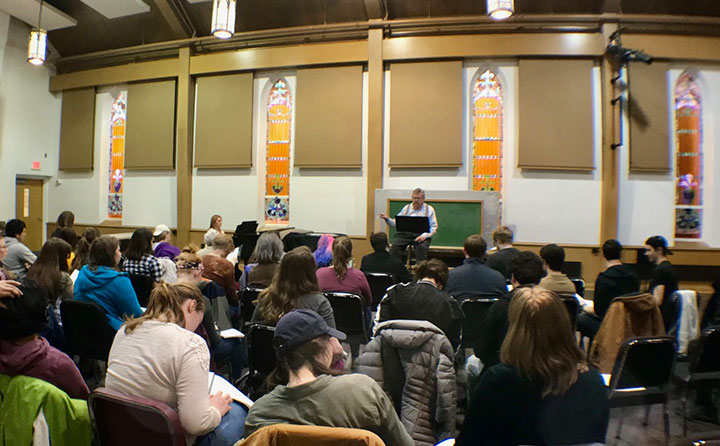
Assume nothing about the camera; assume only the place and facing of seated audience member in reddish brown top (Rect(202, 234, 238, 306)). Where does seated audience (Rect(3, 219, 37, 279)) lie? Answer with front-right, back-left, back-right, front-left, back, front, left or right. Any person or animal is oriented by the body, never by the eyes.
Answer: left

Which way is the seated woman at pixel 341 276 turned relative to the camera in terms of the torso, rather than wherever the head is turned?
away from the camera

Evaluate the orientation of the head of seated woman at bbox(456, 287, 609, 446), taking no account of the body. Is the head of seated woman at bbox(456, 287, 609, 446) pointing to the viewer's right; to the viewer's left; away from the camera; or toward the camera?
away from the camera

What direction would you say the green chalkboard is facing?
toward the camera

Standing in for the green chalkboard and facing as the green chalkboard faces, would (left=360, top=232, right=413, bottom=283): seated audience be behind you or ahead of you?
ahead

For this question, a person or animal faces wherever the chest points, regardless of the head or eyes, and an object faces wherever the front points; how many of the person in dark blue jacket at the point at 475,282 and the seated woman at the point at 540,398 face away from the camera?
2

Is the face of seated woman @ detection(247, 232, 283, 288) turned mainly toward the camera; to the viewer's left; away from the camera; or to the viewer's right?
away from the camera

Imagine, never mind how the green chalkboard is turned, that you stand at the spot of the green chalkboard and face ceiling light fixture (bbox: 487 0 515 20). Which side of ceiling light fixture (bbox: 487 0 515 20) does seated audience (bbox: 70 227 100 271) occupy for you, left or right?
right

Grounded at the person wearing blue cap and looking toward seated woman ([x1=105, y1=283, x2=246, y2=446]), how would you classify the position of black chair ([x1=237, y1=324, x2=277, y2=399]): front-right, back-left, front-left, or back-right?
front-right

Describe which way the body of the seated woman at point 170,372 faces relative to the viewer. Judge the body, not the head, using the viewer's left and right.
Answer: facing away from the viewer and to the right of the viewer

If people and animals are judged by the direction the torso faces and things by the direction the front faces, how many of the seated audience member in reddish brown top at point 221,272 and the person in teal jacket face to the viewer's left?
0

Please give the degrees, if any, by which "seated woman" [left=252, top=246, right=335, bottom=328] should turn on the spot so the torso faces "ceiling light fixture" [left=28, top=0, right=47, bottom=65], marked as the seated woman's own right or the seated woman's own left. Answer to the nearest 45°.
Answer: approximately 45° to the seated woman's own left

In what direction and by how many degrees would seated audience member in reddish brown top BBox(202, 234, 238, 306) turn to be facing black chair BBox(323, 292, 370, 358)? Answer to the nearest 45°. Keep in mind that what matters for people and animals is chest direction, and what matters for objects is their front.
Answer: approximately 90° to their right

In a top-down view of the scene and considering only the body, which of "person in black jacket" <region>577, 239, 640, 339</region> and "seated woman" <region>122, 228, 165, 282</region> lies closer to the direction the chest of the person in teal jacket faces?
the seated woman

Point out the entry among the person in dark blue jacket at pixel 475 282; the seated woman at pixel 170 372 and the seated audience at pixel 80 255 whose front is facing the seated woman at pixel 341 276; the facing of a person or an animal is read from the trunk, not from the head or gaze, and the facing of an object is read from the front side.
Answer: the seated woman at pixel 170 372

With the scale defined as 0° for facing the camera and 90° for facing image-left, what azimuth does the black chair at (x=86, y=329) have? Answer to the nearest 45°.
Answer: approximately 225°

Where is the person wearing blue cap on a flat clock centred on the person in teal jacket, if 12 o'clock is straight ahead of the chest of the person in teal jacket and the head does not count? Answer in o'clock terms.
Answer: The person wearing blue cap is roughly at 4 o'clock from the person in teal jacket.

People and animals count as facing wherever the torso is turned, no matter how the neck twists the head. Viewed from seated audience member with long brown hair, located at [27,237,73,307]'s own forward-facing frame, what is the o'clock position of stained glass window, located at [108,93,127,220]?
The stained glass window is roughly at 11 o'clock from the seated audience member with long brown hair.

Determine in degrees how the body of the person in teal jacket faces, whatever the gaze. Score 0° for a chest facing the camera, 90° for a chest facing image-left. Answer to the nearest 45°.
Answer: approximately 225°
